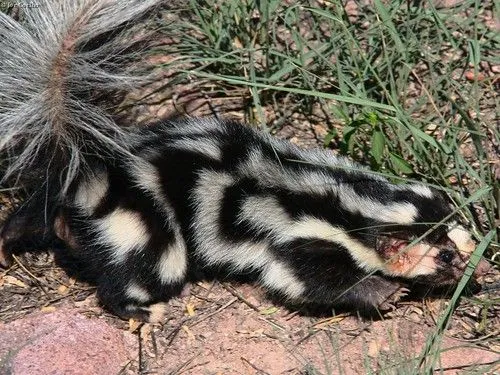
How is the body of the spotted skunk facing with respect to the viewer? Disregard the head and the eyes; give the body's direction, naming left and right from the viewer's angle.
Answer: facing to the right of the viewer

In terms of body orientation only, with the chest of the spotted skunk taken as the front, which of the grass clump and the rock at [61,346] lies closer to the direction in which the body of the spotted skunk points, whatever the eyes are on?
the grass clump
